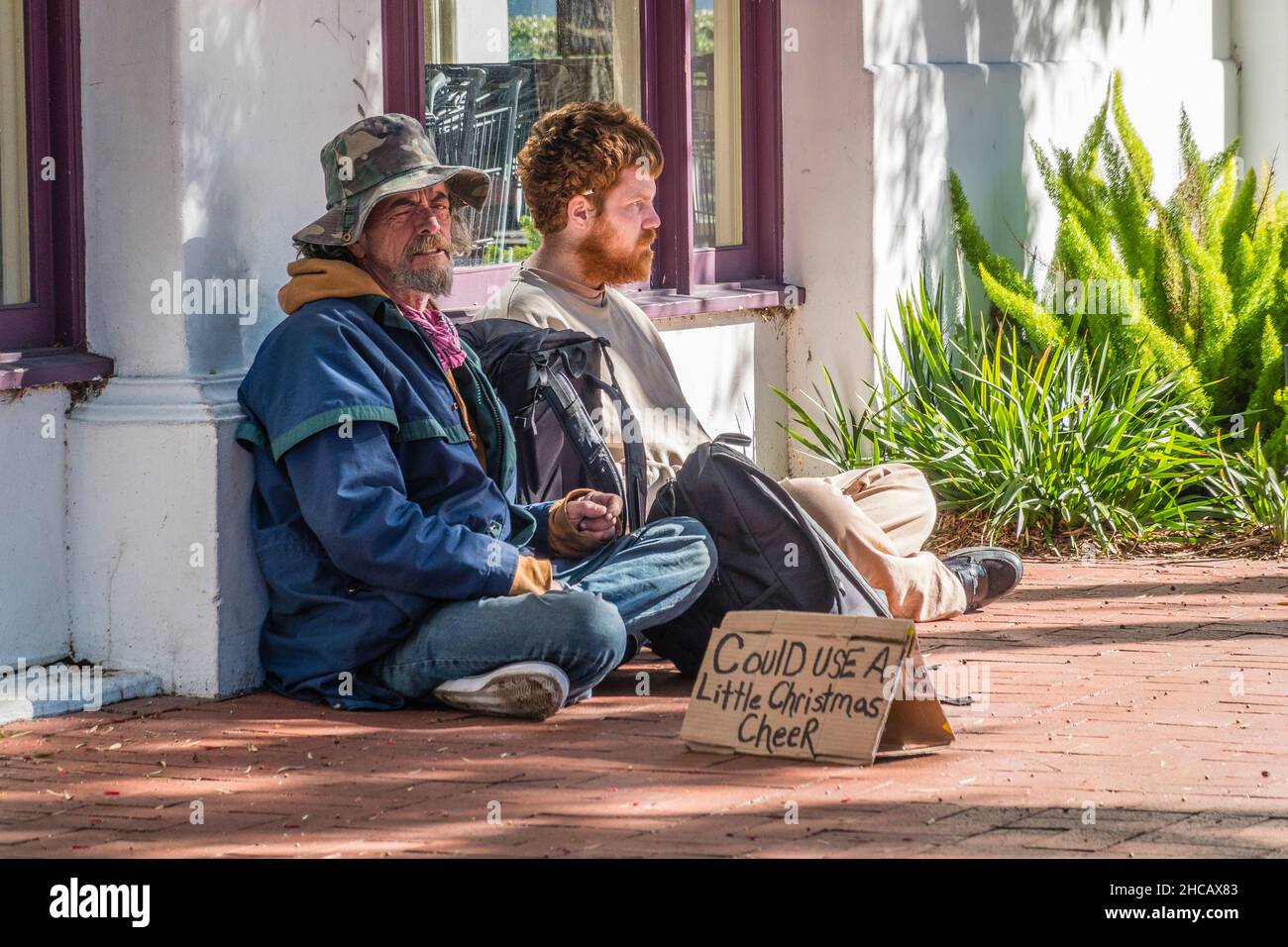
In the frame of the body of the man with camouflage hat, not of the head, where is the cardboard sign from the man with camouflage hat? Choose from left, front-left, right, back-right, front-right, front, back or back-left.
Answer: front

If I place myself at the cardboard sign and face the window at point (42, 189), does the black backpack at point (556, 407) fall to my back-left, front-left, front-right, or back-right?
front-right

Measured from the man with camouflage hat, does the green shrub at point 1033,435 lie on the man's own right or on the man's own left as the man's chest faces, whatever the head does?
on the man's own left

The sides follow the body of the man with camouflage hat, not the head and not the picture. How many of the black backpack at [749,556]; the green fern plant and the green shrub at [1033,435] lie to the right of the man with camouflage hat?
0

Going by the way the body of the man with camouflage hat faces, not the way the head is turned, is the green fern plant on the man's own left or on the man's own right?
on the man's own left

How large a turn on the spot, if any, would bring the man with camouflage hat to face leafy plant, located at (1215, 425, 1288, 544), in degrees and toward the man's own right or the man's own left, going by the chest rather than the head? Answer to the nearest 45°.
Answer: approximately 90° to the man's own left

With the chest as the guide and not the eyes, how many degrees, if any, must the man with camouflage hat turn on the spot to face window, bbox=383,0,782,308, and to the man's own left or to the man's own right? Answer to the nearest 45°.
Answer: approximately 135° to the man's own left

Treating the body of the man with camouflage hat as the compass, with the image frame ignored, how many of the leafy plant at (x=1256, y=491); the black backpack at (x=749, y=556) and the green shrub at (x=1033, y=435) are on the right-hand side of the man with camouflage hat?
0

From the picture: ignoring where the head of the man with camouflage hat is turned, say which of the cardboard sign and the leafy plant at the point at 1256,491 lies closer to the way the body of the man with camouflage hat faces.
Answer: the cardboard sign

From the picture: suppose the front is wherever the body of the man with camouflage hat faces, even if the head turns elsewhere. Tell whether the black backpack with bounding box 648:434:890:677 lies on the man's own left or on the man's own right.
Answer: on the man's own left

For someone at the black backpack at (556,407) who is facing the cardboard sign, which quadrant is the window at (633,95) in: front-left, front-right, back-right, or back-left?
back-left
